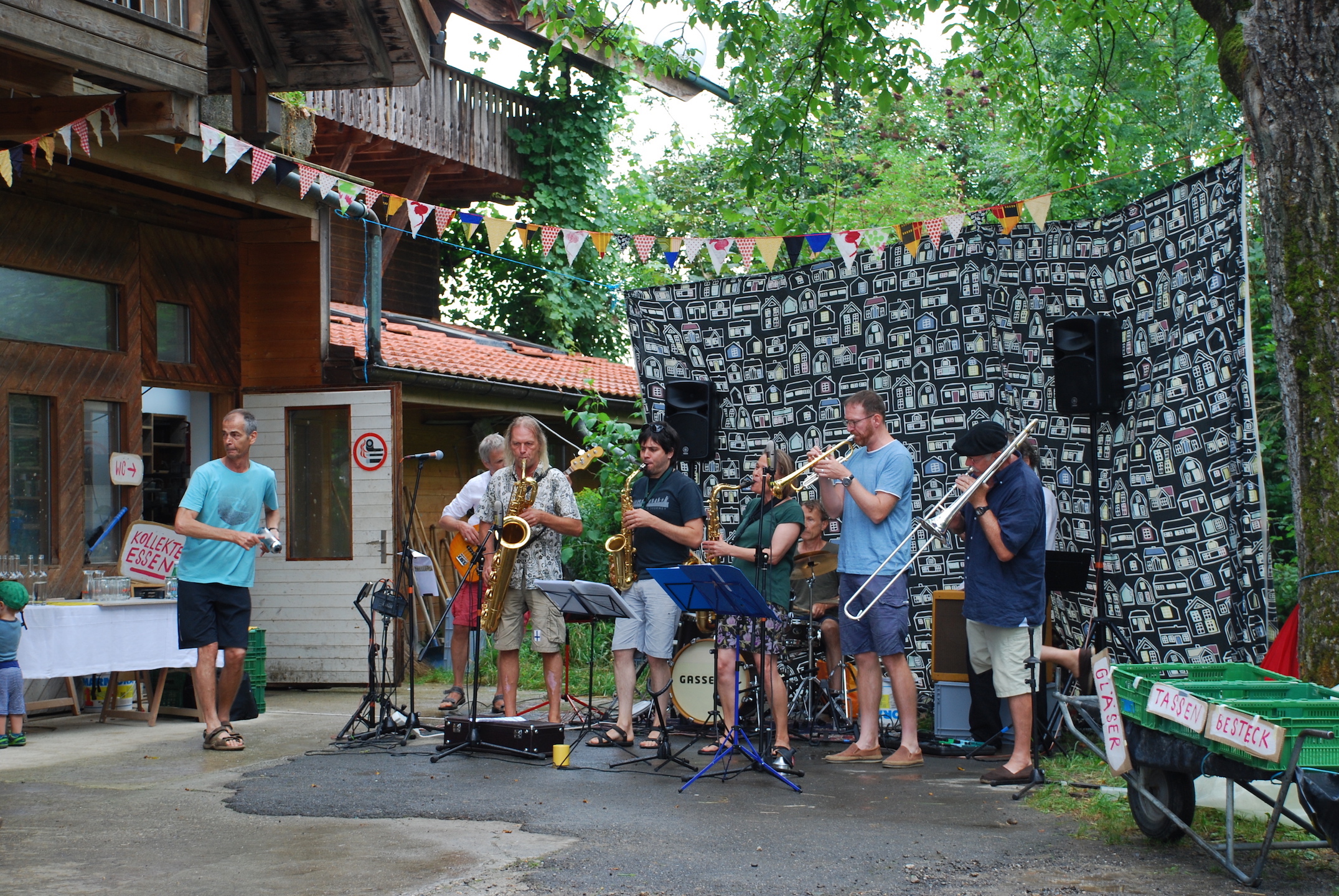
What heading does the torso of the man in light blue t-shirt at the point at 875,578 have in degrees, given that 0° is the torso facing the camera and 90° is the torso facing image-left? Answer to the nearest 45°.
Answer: approximately 45°

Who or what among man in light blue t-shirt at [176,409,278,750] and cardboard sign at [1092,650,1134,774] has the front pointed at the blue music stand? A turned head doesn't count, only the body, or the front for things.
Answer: the man in light blue t-shirt

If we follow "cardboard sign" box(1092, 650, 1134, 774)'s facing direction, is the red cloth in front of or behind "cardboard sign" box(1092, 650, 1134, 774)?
behind

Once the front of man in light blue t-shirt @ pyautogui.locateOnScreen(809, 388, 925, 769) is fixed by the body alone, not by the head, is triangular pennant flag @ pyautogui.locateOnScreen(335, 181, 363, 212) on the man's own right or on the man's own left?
on the man's own right

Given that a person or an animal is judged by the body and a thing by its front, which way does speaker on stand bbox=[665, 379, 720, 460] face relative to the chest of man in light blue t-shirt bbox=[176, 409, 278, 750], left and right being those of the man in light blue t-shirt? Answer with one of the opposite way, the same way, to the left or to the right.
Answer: to the right

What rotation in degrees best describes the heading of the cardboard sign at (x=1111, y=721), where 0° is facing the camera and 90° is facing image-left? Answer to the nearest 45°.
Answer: approximately 0°

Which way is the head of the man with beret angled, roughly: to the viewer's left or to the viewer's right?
to the viewer's left

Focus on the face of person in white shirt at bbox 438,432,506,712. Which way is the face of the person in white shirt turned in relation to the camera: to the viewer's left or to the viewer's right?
to the viewer's right

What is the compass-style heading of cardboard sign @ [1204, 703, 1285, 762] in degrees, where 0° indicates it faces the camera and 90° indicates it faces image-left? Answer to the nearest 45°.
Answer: approximately 45°

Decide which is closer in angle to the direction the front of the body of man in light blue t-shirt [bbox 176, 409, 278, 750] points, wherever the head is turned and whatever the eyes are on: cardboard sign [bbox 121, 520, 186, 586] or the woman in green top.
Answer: the woman in green top

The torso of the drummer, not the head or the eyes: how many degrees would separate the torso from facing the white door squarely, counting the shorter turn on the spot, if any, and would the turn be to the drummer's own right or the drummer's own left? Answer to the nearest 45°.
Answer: approximately 45° to the drummer's own right
